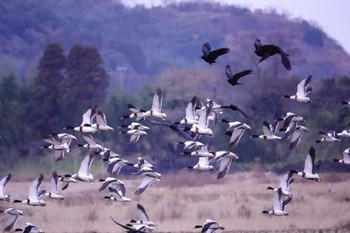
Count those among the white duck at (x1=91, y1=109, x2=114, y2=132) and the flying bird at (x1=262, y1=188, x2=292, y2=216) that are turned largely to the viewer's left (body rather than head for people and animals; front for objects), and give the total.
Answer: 2

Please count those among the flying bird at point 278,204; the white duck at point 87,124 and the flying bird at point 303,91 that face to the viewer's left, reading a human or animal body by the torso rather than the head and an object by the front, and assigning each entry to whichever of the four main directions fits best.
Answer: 3

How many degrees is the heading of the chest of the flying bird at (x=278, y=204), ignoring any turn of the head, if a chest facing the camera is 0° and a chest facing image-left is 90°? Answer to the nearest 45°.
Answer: approximately 90°

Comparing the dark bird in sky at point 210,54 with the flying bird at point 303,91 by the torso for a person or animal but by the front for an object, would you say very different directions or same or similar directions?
same or similar directions

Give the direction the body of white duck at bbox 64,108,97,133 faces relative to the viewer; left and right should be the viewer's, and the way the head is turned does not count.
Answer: facing to the left of the viewer

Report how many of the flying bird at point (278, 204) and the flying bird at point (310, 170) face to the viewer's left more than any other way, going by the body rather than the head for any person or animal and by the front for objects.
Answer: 2

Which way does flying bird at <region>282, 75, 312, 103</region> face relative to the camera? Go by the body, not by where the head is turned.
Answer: to the viewer's left

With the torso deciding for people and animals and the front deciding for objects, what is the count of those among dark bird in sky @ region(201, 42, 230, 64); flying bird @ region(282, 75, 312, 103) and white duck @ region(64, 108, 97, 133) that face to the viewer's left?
3

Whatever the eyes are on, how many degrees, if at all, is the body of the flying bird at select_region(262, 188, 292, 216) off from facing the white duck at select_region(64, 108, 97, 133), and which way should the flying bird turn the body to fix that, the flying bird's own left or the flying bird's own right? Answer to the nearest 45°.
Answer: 0° — it already faces it

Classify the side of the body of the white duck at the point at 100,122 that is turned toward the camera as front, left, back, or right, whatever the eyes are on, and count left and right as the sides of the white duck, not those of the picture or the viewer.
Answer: left

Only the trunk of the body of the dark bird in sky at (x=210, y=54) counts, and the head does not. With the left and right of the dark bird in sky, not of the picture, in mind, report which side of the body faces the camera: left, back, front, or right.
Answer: left

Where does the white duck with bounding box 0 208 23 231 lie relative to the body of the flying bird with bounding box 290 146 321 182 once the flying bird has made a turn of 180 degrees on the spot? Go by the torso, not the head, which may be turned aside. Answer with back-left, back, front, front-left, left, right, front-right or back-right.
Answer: back

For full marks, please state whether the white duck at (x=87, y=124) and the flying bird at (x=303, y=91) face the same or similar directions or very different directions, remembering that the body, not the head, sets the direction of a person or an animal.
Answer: same or similar directions

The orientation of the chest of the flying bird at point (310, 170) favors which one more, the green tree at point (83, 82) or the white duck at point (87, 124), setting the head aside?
the white duck

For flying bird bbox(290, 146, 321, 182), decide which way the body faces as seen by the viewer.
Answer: to the viewer's left
